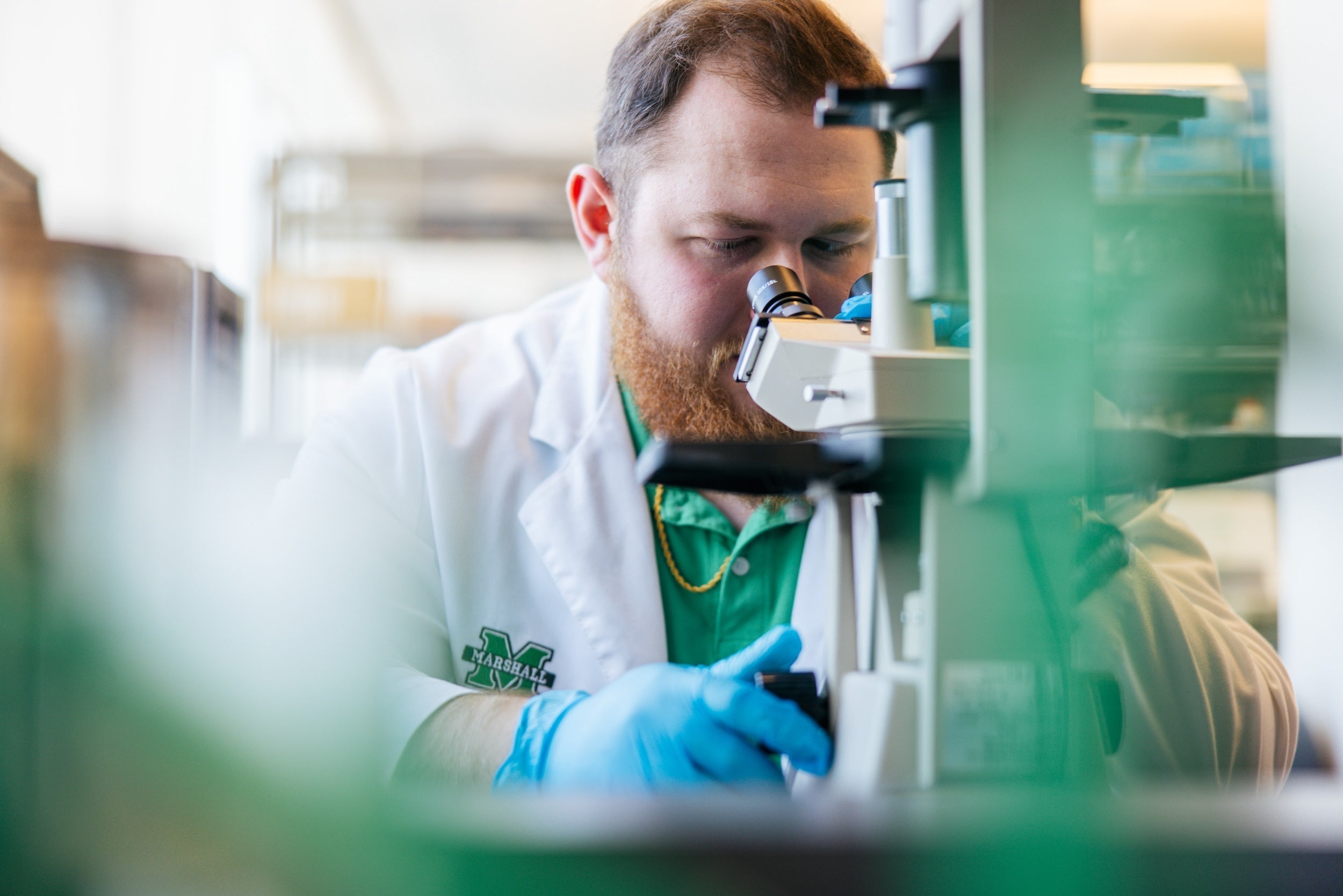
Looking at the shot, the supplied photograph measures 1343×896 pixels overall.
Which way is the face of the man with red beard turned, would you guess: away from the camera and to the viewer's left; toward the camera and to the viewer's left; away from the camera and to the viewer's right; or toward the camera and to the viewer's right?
toward the camera and to the viewer's right

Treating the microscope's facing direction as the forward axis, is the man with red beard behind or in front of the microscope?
in front

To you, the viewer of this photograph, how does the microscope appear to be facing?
facing away from the viewer and to the left of the viewer
